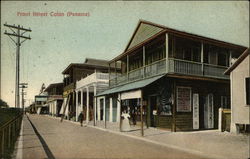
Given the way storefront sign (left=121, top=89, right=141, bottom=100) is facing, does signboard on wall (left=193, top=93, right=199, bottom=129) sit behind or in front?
behind

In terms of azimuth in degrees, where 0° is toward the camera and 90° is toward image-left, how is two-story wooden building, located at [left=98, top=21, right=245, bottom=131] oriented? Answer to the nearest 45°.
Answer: approximately 45°

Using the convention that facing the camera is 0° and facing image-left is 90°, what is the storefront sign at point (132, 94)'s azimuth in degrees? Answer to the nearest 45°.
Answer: approximately 45°

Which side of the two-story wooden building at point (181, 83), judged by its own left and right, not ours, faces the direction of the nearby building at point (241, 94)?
left

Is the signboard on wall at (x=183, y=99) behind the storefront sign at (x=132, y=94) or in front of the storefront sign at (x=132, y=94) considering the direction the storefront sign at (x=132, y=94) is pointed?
behind

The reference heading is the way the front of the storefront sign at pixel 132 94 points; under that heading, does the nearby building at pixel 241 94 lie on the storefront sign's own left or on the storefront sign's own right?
on the storefront sign's own left
